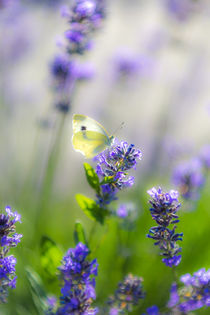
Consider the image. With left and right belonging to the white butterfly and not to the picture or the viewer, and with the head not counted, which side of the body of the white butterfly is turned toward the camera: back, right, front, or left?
right
